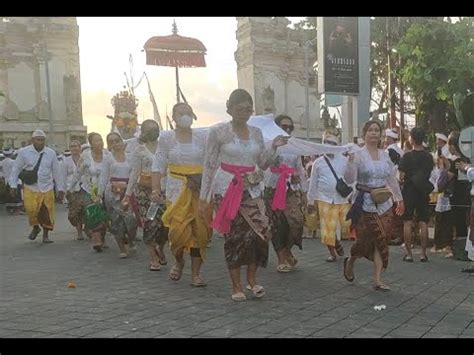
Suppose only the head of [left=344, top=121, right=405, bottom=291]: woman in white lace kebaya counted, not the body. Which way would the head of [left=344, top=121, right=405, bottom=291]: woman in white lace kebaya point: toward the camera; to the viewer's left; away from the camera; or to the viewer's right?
toward the camera

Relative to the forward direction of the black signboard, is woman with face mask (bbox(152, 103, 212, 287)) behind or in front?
in front

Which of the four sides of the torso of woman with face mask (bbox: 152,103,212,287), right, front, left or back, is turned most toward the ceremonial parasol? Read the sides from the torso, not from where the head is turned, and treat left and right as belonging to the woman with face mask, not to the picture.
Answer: back

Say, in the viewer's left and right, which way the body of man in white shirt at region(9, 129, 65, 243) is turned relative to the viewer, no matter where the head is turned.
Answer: facing the viewer

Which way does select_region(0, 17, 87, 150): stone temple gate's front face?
toward the camera

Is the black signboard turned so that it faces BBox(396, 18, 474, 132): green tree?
no

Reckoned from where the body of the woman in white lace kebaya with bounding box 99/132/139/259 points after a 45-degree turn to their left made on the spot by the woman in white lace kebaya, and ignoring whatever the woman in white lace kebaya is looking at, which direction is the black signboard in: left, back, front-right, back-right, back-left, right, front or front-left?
left

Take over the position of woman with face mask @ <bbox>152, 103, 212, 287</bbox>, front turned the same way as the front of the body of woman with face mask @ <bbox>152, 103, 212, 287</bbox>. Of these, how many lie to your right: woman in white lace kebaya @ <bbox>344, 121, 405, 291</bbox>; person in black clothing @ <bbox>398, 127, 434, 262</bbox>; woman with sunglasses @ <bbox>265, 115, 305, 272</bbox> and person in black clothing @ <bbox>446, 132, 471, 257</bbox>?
0

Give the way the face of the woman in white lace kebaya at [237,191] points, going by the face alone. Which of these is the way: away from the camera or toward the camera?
toward the camera

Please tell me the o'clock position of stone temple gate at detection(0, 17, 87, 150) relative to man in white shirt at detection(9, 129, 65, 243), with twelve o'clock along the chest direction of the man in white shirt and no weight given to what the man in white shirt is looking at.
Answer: The stone temple gate is roughly at 6 o'clock from the man in white shirt.

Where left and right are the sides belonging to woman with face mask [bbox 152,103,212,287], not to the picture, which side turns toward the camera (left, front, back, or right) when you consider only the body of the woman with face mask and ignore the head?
front

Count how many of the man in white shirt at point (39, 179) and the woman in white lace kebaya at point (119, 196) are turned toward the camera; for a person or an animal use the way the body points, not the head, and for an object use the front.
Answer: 2

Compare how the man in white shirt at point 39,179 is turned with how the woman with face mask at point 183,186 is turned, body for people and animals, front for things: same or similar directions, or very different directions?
same or similar directions

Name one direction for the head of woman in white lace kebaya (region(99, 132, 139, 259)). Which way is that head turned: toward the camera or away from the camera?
toward the camera

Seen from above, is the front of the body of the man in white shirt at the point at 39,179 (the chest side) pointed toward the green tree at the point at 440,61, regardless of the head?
no

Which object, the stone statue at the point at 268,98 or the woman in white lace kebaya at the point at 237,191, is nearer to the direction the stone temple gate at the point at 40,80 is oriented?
the woman in white lace kebaya

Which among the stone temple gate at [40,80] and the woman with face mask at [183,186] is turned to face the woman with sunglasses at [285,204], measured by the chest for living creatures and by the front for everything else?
the stone temple gate

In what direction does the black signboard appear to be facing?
toward the camera

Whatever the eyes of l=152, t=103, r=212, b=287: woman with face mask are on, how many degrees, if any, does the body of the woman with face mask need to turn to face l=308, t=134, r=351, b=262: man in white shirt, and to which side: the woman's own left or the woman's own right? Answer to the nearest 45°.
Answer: approximately 135° to the woman's own left

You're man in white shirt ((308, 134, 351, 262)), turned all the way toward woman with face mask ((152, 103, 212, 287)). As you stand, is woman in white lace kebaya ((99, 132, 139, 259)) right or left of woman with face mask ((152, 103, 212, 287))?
right

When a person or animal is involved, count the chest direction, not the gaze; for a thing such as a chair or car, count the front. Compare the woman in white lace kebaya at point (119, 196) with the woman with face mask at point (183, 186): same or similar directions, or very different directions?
same or similar directions
